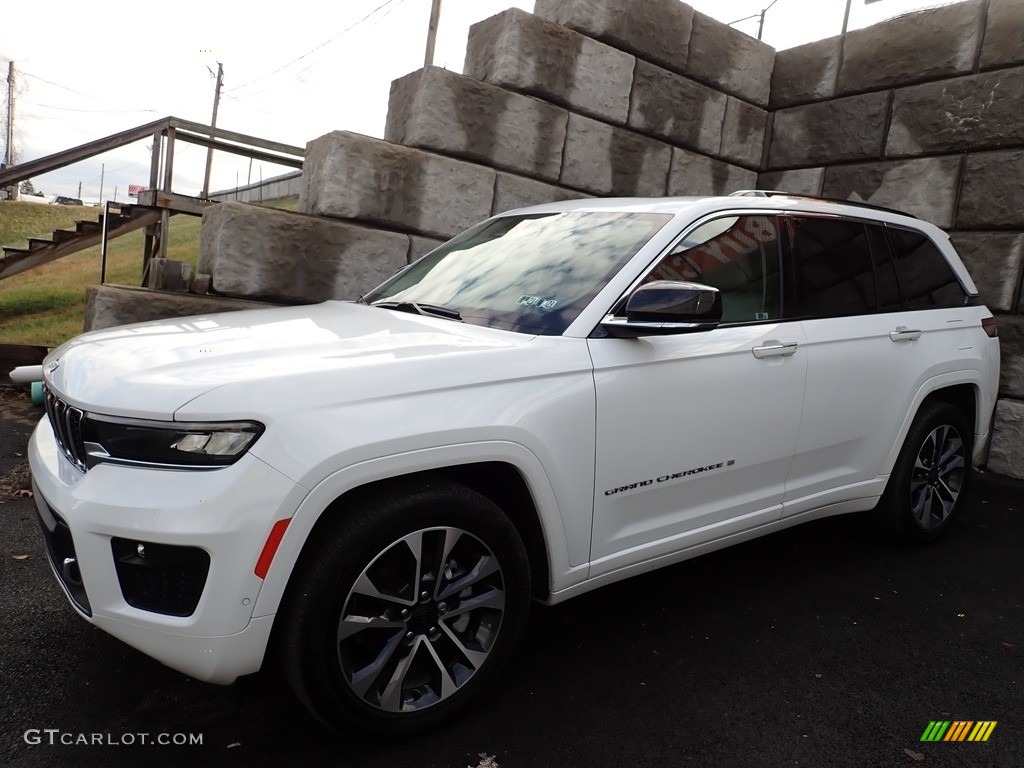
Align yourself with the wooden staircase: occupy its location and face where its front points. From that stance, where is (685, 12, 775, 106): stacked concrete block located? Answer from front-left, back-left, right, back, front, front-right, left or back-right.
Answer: back-left

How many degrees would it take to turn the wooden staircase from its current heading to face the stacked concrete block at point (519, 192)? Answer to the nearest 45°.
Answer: approximately 135° to its left

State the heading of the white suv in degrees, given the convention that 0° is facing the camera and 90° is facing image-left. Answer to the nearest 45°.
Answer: approximately 45°

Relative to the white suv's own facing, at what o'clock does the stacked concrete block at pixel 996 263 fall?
The stacked concrete block is roughly at 6 o'clock from the white suv.

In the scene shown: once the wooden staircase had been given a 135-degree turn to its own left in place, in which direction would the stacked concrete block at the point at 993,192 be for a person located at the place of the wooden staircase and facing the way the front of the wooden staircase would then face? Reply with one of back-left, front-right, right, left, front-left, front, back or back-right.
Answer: front

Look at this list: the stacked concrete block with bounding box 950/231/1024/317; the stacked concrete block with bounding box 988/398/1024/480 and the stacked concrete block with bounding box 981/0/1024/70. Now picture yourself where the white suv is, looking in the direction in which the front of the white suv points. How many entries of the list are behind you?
3

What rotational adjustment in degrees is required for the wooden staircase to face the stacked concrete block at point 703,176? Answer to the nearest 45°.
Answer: approximately 135° to its left

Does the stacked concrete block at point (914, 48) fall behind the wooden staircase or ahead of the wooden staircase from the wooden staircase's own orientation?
behind

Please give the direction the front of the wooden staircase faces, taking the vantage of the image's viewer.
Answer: facing to the left of the viewer

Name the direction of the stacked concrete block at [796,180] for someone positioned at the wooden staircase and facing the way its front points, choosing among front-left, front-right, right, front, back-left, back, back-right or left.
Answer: back-left

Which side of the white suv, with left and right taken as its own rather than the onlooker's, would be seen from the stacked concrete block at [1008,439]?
back

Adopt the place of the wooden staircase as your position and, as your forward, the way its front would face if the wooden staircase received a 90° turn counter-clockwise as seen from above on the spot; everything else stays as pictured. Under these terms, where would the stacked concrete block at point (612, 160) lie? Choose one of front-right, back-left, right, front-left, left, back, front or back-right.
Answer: front-left
